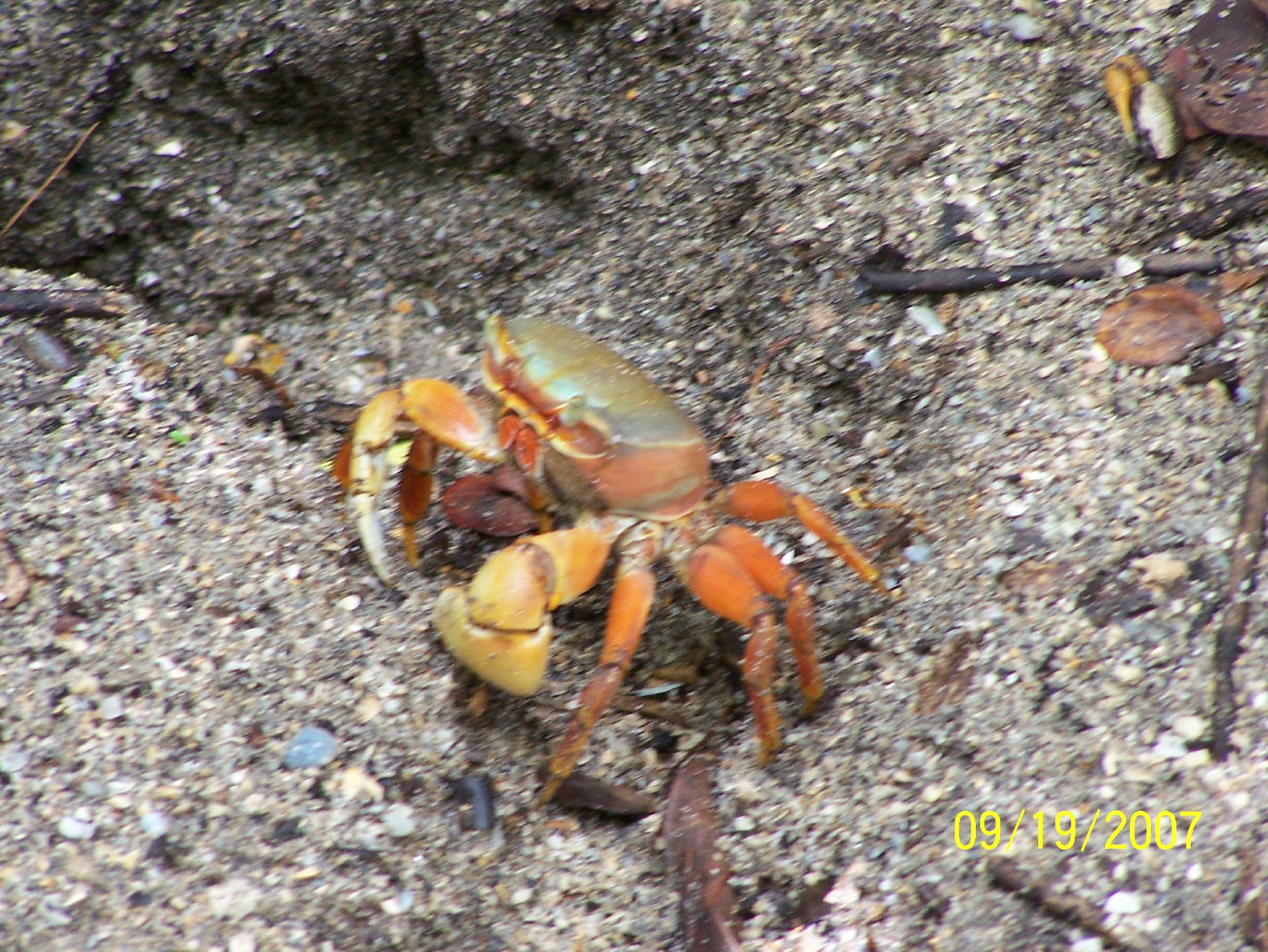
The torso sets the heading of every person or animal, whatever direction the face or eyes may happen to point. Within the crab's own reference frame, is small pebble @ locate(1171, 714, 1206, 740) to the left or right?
on its left

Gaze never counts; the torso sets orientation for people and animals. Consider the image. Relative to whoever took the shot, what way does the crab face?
facing the viewer and to the left of the viewer

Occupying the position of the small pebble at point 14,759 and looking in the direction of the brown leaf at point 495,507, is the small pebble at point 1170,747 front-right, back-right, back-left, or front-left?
front-right

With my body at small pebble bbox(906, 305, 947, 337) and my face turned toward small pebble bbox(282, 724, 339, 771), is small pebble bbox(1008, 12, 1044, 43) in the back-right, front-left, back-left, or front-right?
back-right

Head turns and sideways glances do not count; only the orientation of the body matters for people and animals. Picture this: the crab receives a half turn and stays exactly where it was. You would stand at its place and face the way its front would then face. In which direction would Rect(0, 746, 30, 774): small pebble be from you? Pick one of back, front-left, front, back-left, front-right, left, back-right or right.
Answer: back

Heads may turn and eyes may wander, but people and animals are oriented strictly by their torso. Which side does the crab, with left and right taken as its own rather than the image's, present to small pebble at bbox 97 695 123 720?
front

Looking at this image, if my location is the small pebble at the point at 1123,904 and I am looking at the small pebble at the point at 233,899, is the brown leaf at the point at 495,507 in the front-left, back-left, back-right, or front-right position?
front-right

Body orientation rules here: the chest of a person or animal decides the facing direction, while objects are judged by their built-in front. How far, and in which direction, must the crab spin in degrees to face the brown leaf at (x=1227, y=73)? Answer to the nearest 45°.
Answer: approximately 180°

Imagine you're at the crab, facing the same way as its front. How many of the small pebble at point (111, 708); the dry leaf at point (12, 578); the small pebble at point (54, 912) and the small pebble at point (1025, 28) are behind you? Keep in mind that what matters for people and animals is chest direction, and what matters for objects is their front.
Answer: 1

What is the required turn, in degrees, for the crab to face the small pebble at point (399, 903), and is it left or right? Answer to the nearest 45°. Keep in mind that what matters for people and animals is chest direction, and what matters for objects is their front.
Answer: approximately 45° to its left

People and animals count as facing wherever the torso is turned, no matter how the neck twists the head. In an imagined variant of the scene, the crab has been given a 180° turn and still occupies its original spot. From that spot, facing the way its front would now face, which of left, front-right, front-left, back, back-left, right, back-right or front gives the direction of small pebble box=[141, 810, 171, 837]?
back

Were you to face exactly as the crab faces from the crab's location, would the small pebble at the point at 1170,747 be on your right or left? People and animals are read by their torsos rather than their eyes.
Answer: on your left

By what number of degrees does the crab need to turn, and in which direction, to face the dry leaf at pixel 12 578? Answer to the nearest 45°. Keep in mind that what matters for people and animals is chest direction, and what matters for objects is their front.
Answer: approximately 45° to its right
